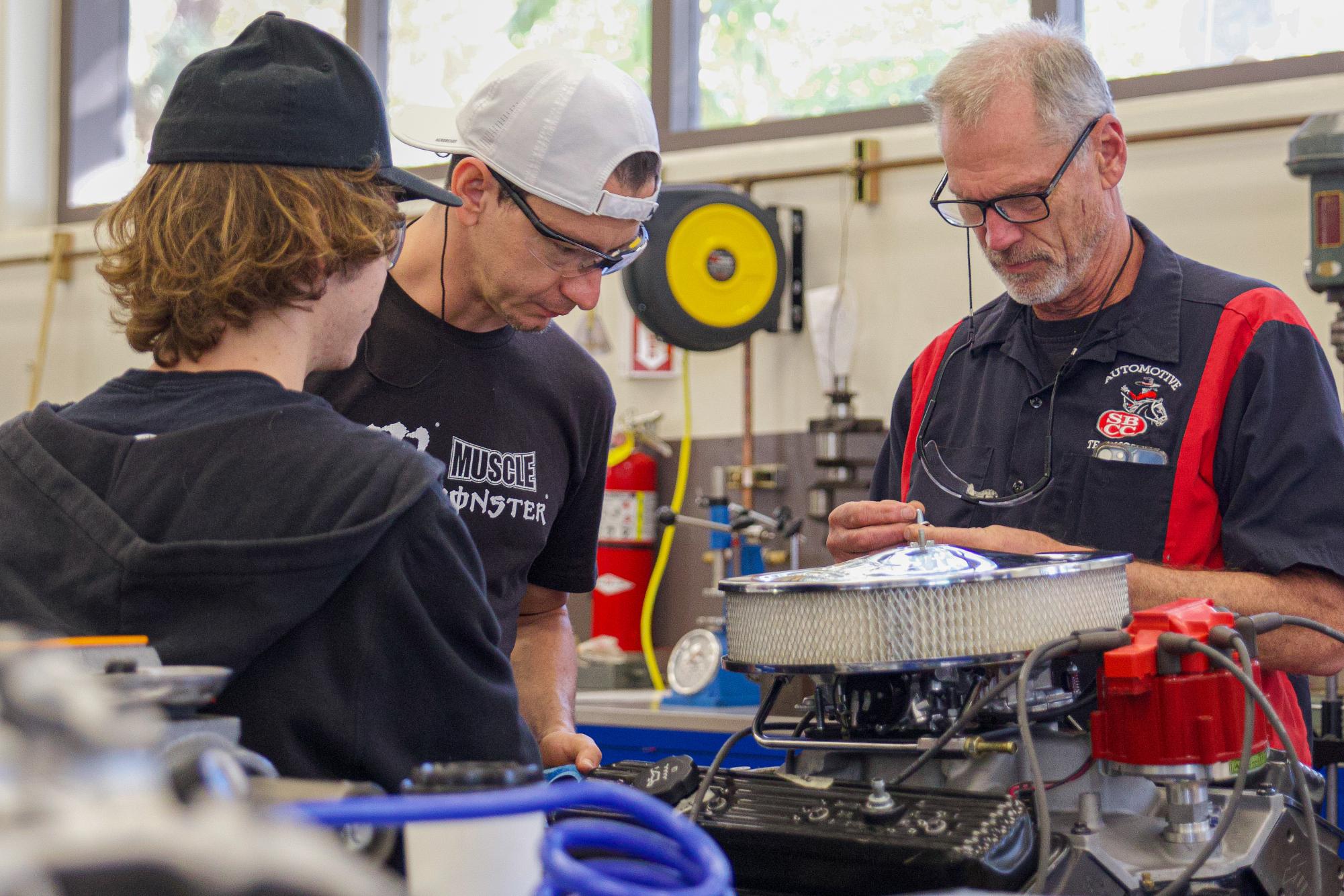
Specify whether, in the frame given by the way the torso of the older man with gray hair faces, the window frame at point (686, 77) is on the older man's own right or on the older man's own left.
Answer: on the older man's own right

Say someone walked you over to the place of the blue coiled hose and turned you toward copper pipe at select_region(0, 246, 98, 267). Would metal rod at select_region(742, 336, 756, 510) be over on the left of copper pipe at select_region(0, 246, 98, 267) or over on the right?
right

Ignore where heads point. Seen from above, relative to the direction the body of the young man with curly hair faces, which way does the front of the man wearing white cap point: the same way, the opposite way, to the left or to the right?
to the right

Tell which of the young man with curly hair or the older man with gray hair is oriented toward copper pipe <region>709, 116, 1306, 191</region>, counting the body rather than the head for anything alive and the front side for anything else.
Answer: the young man with curly hair

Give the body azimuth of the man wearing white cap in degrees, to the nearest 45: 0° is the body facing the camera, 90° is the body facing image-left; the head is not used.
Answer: approximately 315°

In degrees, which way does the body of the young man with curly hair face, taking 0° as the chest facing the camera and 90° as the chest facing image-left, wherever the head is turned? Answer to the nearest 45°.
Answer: approximately 225°

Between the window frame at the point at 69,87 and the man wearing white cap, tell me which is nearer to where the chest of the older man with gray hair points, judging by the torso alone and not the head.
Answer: the man wearing white cap

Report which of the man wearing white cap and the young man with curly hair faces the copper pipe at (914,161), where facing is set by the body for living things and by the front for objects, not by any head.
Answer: the young man with curly hair

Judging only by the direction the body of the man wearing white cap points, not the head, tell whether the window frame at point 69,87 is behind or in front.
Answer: behind

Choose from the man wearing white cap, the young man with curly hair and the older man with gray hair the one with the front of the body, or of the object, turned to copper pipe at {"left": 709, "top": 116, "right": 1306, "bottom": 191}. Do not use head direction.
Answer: the young man with curly hair

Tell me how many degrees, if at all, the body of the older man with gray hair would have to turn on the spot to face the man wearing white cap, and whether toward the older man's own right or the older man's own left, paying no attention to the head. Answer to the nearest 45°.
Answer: approximately 45° to the older man's own right
